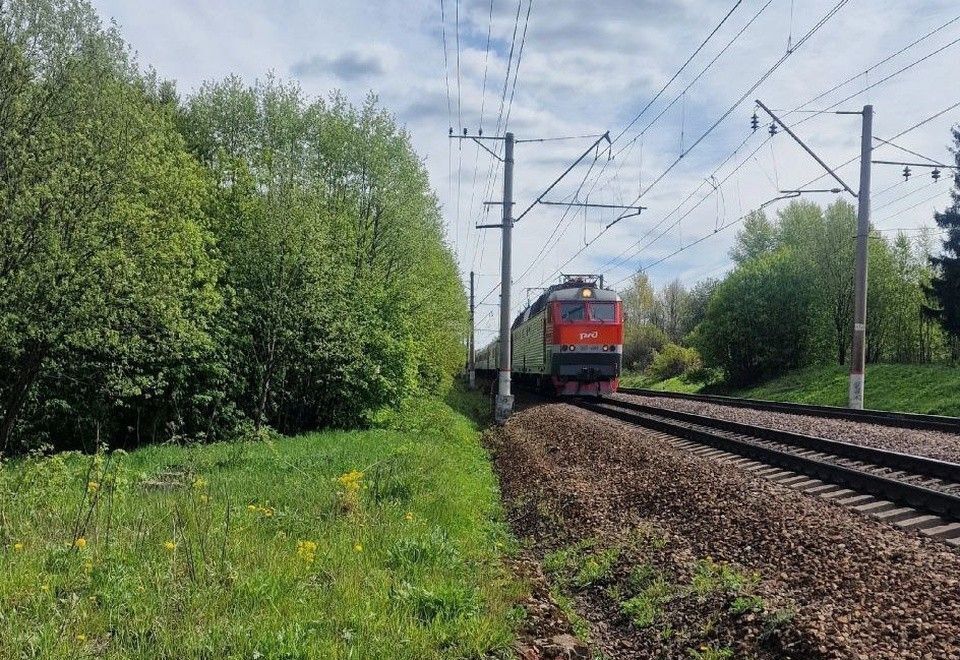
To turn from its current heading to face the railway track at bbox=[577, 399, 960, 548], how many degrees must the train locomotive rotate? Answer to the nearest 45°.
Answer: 0° — it already faces it

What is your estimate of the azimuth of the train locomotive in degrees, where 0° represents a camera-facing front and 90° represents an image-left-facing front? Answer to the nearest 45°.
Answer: approximately 0°

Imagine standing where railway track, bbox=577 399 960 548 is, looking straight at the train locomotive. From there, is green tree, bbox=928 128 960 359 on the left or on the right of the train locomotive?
right

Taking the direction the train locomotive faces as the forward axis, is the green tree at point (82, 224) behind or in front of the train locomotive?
in front

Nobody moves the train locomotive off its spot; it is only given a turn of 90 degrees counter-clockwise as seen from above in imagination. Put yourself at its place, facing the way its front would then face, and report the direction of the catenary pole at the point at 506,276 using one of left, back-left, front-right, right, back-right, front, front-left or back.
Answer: back-right

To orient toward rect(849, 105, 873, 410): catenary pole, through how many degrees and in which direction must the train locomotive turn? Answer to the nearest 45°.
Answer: approximately 45° to its left

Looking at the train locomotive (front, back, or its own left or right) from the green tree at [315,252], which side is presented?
right

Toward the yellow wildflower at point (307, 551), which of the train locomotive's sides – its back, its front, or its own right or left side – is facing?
front

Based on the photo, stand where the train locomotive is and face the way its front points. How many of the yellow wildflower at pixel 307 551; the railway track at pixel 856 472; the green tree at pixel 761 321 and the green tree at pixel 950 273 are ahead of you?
2

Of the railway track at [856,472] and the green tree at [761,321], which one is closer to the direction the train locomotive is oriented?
the railway track

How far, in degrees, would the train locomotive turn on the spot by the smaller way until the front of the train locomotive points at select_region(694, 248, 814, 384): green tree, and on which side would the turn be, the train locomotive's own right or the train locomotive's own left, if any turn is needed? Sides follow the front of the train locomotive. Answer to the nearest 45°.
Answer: approximately 135° to the train locomotive's own left

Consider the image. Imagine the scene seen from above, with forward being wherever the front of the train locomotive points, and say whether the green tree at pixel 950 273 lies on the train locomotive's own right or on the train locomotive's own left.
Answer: on the train locomotive's own left
